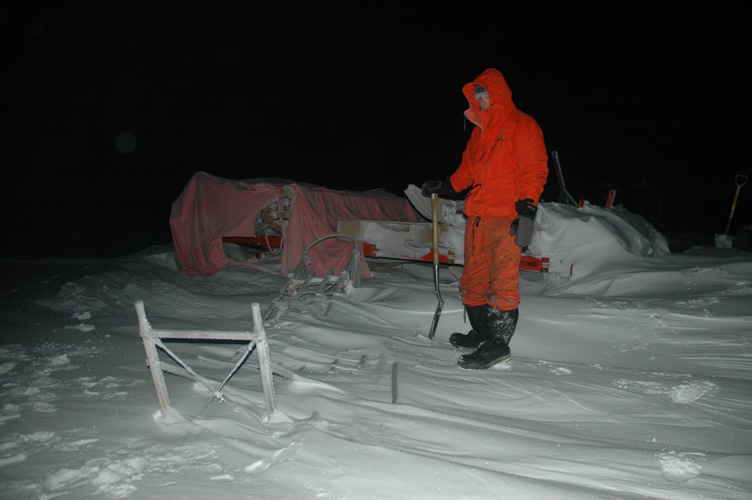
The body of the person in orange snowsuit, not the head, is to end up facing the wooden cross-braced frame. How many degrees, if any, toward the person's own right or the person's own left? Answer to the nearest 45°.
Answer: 0° — they already face it

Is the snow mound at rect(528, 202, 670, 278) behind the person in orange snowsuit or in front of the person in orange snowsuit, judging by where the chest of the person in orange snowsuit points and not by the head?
behind

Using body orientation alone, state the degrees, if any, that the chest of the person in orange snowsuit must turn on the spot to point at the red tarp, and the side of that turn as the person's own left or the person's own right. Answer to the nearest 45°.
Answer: approximately 90° to the person's own right

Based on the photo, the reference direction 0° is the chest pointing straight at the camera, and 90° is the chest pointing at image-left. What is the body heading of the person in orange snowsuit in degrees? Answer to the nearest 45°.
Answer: approximately 45°

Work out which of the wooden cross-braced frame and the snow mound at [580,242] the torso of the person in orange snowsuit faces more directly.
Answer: the wooden cross-braced frame

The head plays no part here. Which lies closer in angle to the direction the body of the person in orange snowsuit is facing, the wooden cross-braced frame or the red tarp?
the wooden cross-braced frame
